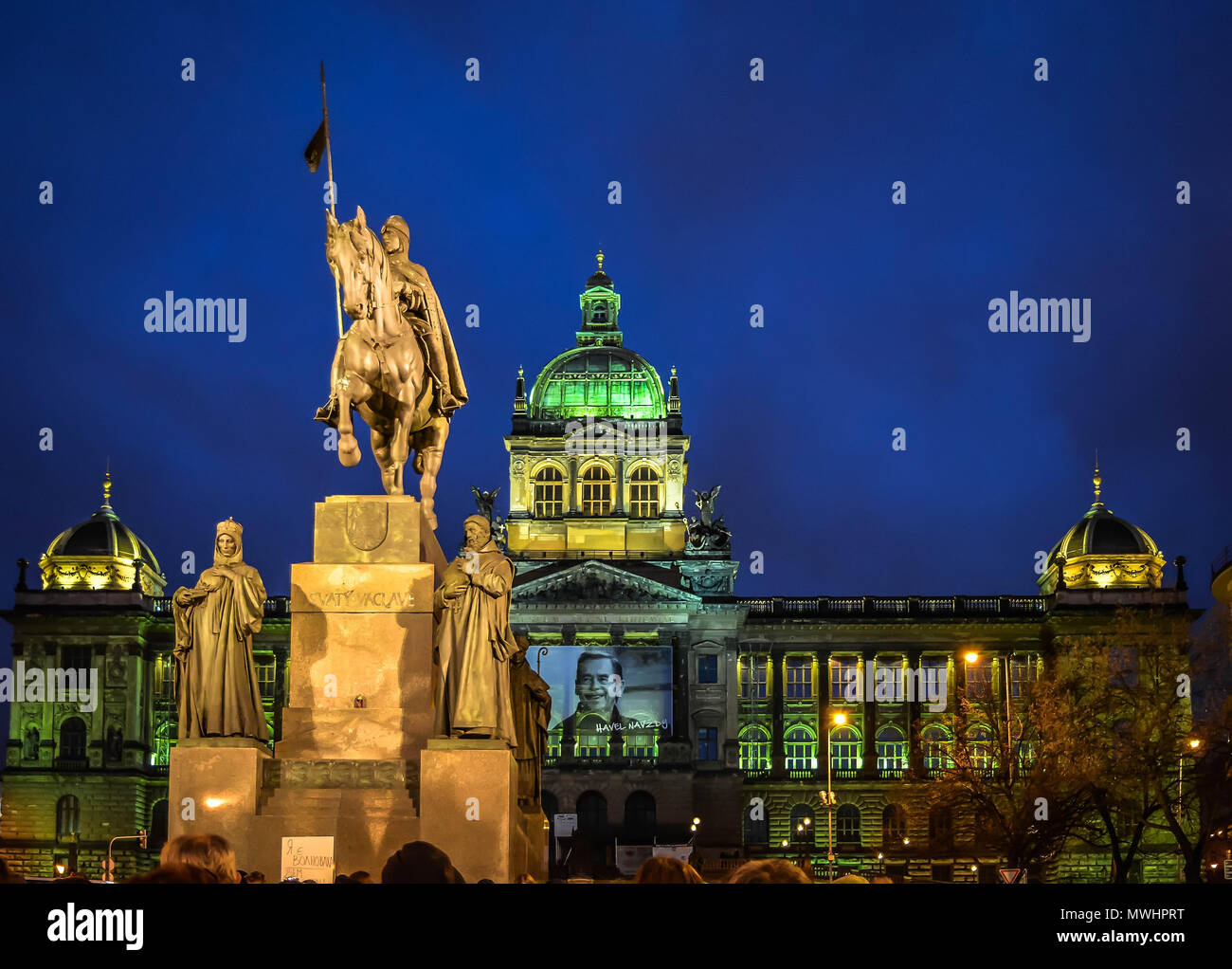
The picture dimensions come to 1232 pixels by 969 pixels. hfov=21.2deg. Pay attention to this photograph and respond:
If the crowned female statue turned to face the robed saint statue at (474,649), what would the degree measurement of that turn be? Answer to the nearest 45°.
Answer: approximately 90° to its left

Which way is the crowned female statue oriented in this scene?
toward the camera

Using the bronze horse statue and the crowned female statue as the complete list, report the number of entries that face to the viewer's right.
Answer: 0

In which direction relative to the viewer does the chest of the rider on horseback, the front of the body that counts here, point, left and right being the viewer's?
facing the viewer and to the left of the viewer
